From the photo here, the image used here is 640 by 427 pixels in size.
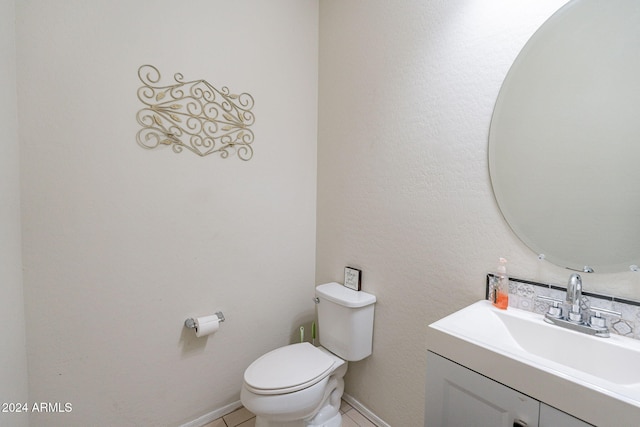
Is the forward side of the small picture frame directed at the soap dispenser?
no

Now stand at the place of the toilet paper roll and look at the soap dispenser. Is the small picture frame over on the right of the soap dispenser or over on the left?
left

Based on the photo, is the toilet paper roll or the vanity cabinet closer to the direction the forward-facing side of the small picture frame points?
the toilet paper roll

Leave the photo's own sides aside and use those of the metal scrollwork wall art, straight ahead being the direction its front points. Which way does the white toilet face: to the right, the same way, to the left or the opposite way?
to the right

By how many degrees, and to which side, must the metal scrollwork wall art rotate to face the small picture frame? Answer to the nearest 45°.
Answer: approximately 45° to its left

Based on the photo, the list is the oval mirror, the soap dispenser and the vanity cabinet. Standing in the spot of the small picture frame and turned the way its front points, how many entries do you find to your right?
0

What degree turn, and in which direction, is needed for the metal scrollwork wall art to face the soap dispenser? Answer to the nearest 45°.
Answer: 0° — it already faces it

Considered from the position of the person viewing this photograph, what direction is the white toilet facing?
facing the viewer and to the left of the viewer

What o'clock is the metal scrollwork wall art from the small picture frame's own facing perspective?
The metal scrollwork wall art is roughly at 1 o'clock from the small picture frame.

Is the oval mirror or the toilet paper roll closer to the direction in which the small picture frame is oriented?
the toilet paper roll

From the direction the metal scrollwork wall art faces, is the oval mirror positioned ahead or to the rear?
ahead

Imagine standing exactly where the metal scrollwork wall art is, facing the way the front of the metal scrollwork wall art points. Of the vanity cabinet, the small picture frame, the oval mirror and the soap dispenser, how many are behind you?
0

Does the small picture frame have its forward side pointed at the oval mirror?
no

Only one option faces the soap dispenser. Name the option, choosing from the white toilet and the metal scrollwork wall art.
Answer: the metal scrollwork wall art

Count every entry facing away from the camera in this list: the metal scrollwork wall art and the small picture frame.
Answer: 0

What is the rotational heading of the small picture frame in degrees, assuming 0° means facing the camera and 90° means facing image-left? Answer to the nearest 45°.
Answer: approximately 45°
